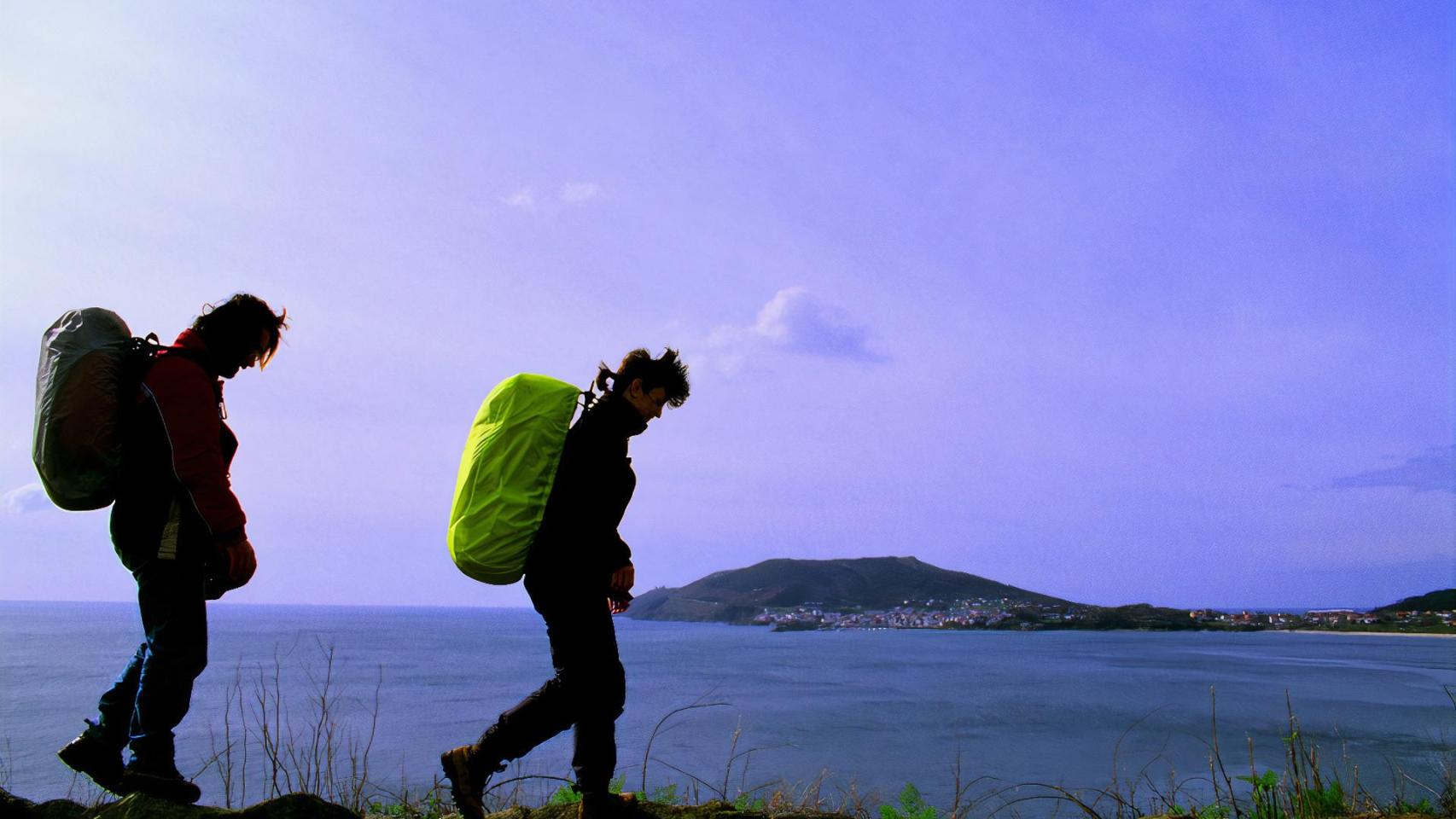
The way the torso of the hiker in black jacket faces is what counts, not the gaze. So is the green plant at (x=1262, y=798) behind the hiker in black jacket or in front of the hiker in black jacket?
in front

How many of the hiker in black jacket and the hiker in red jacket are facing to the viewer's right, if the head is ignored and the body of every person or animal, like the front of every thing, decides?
2

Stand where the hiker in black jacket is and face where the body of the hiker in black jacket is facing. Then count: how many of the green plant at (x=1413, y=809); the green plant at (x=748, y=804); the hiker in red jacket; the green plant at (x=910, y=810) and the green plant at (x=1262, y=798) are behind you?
1

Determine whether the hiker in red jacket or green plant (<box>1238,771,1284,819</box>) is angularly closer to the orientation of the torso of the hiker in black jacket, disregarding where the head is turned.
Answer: the green plant

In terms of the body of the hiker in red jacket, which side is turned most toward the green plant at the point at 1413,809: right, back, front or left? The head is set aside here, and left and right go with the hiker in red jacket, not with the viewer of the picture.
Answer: front

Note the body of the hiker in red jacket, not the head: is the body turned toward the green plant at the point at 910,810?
yes

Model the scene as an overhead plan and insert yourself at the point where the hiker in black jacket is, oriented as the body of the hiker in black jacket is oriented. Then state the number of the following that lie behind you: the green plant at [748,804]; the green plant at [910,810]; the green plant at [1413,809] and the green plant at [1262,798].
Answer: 0

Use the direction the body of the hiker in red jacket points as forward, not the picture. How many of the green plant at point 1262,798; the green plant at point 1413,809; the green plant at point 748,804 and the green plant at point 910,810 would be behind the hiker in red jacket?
0

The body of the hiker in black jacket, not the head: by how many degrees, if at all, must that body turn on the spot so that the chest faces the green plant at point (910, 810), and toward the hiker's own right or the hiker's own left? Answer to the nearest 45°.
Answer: approximately 45° to the hiker's own left

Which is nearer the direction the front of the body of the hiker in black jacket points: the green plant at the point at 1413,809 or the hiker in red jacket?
the green plant

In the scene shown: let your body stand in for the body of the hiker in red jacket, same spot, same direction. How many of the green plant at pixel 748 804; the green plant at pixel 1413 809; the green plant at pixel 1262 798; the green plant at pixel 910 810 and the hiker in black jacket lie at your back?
0

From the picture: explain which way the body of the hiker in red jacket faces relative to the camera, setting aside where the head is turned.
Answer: to the viewer's right

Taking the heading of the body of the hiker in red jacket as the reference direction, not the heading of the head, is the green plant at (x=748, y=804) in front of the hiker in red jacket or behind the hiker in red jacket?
in front

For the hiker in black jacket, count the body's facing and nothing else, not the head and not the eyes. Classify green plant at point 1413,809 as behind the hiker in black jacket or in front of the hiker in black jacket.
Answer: in front

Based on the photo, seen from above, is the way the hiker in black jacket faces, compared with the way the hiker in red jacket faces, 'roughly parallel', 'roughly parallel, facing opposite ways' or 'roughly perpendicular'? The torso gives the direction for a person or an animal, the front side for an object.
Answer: roughly parallel

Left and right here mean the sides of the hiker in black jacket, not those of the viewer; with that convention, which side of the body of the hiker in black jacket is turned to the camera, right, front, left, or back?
right

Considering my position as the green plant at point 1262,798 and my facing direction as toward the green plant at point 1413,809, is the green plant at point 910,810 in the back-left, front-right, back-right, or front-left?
back-left
